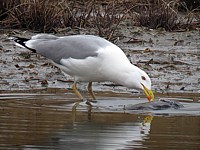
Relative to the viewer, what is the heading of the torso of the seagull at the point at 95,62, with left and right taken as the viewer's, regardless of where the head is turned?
facing to the right of the viewer
